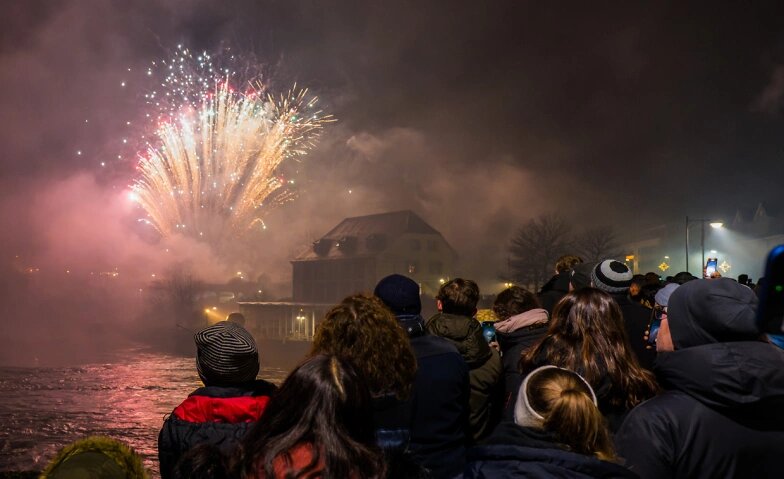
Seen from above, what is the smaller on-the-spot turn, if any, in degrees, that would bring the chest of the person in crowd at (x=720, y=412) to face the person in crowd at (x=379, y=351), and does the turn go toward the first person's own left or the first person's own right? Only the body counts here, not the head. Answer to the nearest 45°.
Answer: approximately 45° to the first person's own left

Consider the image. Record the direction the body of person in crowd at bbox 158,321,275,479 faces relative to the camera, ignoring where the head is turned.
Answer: away from the camera

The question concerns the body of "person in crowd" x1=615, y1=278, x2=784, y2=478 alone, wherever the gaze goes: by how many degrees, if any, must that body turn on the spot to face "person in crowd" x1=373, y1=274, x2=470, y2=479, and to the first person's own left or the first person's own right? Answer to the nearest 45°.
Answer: approximately 45° to the first person's own left

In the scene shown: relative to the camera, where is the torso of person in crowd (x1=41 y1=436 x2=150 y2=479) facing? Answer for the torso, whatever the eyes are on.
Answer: away from the camera

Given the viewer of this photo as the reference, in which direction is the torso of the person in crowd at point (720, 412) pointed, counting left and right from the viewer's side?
facing away from the viewer and to the left of the viewer

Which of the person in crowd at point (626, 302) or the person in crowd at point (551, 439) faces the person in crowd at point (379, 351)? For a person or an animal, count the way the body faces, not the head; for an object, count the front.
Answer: the person in crowd at point (551, 439)

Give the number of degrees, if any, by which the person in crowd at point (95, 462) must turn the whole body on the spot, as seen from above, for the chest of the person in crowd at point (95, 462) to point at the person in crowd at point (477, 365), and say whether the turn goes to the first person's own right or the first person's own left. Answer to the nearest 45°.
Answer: approximately 45° to the first person's own right

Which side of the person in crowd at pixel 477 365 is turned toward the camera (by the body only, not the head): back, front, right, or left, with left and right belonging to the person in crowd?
back

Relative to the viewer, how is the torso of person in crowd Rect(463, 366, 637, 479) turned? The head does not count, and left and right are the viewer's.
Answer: facing away from the viewer and to the left of the viewer

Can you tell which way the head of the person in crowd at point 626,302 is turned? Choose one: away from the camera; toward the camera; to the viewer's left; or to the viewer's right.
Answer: away from the camera

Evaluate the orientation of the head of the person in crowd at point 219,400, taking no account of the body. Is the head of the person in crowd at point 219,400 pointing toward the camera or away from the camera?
away from the camera

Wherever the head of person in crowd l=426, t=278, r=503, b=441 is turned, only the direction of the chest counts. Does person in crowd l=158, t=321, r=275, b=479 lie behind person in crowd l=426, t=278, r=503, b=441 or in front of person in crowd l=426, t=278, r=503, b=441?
behind

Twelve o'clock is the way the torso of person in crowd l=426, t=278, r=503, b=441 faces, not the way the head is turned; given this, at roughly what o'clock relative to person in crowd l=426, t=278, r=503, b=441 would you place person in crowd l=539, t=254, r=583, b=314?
person in crowd l=539, t=254, r=583, b=314 is roughly at 1 o'clock from person in crowd l=426, t=278, r=503, b=441.

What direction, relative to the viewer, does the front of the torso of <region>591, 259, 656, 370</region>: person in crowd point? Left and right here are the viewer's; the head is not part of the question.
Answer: facing away from the viewer and to the left of the viewer

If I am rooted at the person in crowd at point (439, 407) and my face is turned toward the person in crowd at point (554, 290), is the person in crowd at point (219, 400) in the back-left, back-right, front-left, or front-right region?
back-left

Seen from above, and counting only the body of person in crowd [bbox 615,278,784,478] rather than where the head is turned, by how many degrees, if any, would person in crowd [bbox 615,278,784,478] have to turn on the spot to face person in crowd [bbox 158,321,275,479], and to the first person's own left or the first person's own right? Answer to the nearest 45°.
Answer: approximately 45° to the first person's own left
